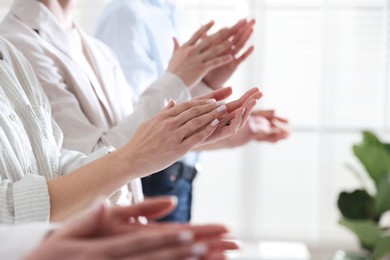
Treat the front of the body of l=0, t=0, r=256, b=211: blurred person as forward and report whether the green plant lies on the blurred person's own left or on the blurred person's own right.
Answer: on the blurred person's own left

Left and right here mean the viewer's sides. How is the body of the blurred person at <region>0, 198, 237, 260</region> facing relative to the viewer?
facing to the right of the viewer

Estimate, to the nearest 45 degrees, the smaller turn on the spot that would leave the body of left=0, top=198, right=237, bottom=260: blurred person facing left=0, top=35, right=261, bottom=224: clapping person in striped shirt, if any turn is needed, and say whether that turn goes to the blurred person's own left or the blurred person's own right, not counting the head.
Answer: approximately 90° to the blurred person's own left

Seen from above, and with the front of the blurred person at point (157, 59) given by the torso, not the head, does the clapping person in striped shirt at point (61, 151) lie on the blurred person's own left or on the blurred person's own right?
on the blurred person's own right

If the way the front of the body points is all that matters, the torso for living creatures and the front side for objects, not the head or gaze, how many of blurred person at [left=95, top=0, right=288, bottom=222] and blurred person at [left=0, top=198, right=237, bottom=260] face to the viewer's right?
2

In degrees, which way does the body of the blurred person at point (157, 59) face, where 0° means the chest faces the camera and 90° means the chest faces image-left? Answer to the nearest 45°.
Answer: approximately 270°

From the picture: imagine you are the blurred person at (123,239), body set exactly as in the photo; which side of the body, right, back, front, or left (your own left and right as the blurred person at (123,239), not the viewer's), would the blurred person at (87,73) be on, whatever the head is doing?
left
